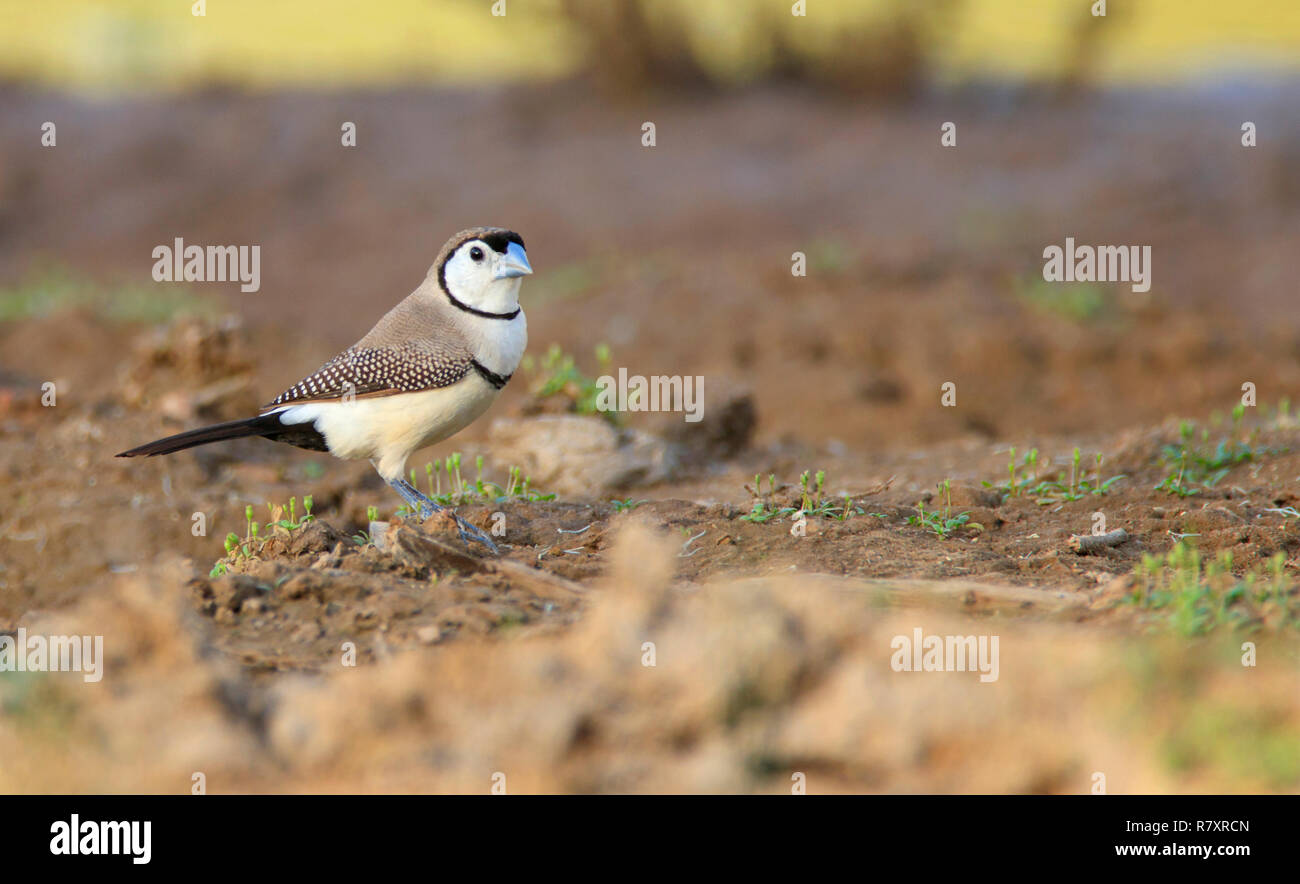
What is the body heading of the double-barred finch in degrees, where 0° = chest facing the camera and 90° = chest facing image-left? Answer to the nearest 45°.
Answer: approximately 270°
